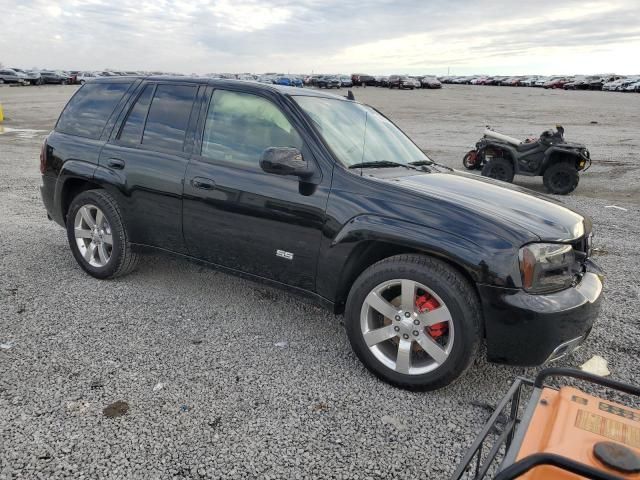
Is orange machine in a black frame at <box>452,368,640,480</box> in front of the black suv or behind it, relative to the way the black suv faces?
in front

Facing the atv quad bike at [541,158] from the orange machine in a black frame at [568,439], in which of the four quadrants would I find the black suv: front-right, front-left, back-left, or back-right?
front-left

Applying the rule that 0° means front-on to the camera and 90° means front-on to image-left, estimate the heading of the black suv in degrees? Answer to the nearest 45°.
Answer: approximately 315°
